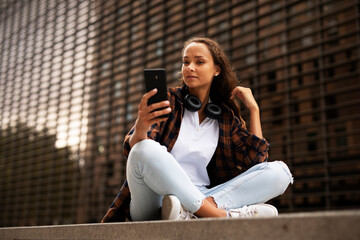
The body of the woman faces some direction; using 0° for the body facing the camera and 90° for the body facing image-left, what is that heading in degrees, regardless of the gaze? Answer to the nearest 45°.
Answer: approximately 0°

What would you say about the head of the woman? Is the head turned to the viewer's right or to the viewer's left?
to the viewer's left
